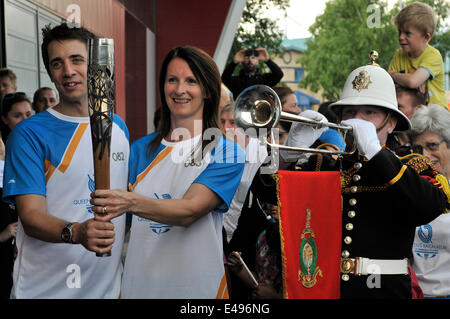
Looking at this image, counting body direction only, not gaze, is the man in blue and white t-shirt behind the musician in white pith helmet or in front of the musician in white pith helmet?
in front

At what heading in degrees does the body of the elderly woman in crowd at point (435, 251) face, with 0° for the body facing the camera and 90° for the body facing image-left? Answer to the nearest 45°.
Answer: approximately 45°

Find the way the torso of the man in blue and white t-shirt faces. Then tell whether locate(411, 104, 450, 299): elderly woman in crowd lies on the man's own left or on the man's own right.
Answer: on the man's own left

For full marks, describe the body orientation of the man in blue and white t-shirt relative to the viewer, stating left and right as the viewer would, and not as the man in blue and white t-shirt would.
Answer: facing the viewer and to the right of the viewer

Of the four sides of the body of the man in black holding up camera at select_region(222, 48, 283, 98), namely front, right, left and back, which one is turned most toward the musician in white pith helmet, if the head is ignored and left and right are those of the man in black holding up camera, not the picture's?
front

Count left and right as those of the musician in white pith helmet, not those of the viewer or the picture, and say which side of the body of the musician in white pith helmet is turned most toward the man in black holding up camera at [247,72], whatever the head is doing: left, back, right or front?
right

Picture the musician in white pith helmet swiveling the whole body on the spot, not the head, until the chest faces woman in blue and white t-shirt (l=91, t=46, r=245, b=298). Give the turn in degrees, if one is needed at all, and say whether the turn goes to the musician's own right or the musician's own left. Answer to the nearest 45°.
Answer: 0° — they already face them

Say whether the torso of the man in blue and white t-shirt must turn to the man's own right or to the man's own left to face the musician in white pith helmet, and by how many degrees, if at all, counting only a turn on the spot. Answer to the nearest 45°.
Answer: approximately 45° to the man's own left

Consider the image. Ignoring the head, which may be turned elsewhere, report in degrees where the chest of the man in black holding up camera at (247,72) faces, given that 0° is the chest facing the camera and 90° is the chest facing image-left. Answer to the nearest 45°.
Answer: approximately 0°

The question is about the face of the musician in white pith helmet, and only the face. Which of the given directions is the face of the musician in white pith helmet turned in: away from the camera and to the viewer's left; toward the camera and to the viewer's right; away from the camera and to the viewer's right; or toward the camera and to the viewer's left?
toward the camera and to the viewer's left

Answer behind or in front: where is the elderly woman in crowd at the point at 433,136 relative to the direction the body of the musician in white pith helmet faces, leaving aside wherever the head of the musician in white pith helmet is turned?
behind
